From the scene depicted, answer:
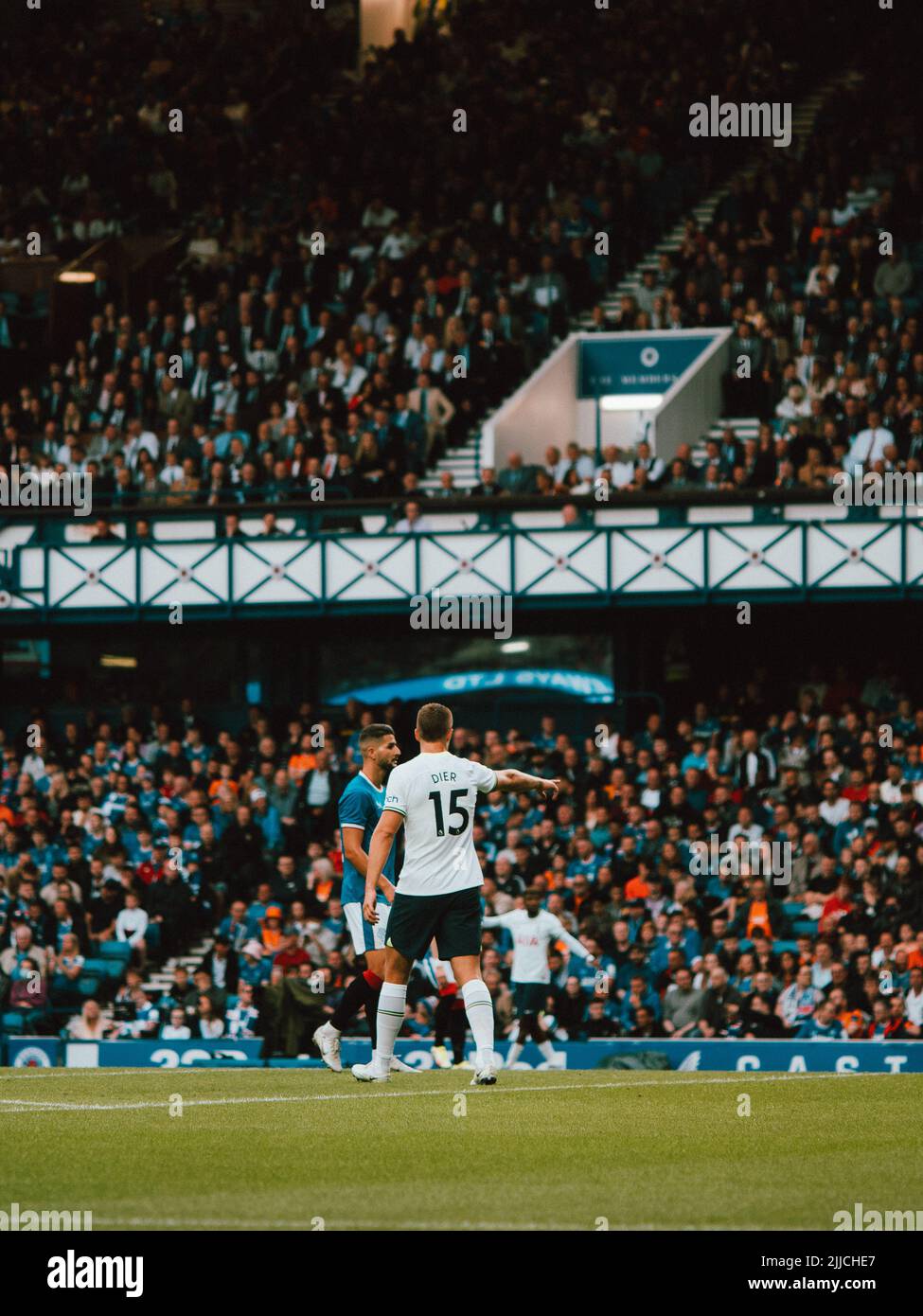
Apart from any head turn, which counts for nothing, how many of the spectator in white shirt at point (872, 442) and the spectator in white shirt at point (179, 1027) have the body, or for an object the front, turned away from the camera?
0

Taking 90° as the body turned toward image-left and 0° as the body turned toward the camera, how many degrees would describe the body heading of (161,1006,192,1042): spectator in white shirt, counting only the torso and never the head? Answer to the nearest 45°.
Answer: approximately 0°

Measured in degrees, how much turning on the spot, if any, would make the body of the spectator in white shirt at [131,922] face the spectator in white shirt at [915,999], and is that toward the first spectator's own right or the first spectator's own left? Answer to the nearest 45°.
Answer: approximately 45° to the first spectator's own left

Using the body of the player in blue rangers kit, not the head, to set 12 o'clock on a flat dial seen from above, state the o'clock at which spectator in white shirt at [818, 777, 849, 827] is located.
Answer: The spectator in white shirt is roughly at 10 o'clock from the player in blue rangers kit.

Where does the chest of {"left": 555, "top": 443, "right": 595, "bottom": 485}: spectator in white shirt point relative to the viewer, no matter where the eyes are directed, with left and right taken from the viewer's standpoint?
facing the viewer

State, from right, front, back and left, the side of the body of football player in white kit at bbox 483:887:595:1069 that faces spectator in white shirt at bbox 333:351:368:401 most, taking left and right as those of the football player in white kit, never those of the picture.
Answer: back

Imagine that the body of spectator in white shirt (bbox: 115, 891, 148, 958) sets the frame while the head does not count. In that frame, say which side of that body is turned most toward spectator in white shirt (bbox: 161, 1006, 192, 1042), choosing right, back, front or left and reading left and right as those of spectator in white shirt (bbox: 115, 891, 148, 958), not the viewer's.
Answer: front

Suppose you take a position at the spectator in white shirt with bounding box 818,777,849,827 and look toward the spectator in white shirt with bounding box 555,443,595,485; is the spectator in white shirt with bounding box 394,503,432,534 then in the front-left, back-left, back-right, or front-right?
front-left

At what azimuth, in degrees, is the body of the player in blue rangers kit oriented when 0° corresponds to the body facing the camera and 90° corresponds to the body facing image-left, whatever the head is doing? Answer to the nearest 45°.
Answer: approximately 270°

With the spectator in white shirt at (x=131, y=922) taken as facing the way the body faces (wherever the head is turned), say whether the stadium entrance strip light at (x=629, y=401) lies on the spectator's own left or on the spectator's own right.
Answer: on the spectator's own left

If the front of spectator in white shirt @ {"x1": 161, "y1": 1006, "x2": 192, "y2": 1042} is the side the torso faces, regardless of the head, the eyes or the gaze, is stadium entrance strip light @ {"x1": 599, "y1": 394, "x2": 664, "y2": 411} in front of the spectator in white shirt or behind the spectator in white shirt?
behind

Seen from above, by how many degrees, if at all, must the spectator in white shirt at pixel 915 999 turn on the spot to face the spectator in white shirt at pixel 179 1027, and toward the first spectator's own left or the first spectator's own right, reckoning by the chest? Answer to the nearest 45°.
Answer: approximately 90° to the first spectator's own right

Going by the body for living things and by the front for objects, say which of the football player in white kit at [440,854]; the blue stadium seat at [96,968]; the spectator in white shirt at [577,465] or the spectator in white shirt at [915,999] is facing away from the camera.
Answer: the football player in white kit

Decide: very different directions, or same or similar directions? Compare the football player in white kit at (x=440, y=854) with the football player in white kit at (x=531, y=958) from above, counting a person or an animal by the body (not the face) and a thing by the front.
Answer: very different directions

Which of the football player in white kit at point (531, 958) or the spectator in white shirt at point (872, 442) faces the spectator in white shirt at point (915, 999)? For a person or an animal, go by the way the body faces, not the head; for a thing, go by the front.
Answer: the spectator in white shirt at point (872, 442)

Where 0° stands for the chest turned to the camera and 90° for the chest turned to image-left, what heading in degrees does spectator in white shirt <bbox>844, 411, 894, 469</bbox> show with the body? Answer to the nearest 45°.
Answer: approximately 0°

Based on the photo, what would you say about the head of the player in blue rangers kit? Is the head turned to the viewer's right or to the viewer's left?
to the viewer's right

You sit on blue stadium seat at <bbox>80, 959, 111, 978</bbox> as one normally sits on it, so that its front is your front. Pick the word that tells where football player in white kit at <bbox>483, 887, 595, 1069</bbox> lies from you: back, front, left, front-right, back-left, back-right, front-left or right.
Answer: front-left

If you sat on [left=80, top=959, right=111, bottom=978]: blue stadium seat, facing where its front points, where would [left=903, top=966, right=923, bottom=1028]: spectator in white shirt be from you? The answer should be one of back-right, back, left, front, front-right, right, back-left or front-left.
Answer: front-left

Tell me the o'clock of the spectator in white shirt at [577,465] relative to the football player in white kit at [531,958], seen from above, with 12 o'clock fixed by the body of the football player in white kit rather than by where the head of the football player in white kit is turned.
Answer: The spectator in white shirt is roughly at 6 o'clock from the football player in white kit.
